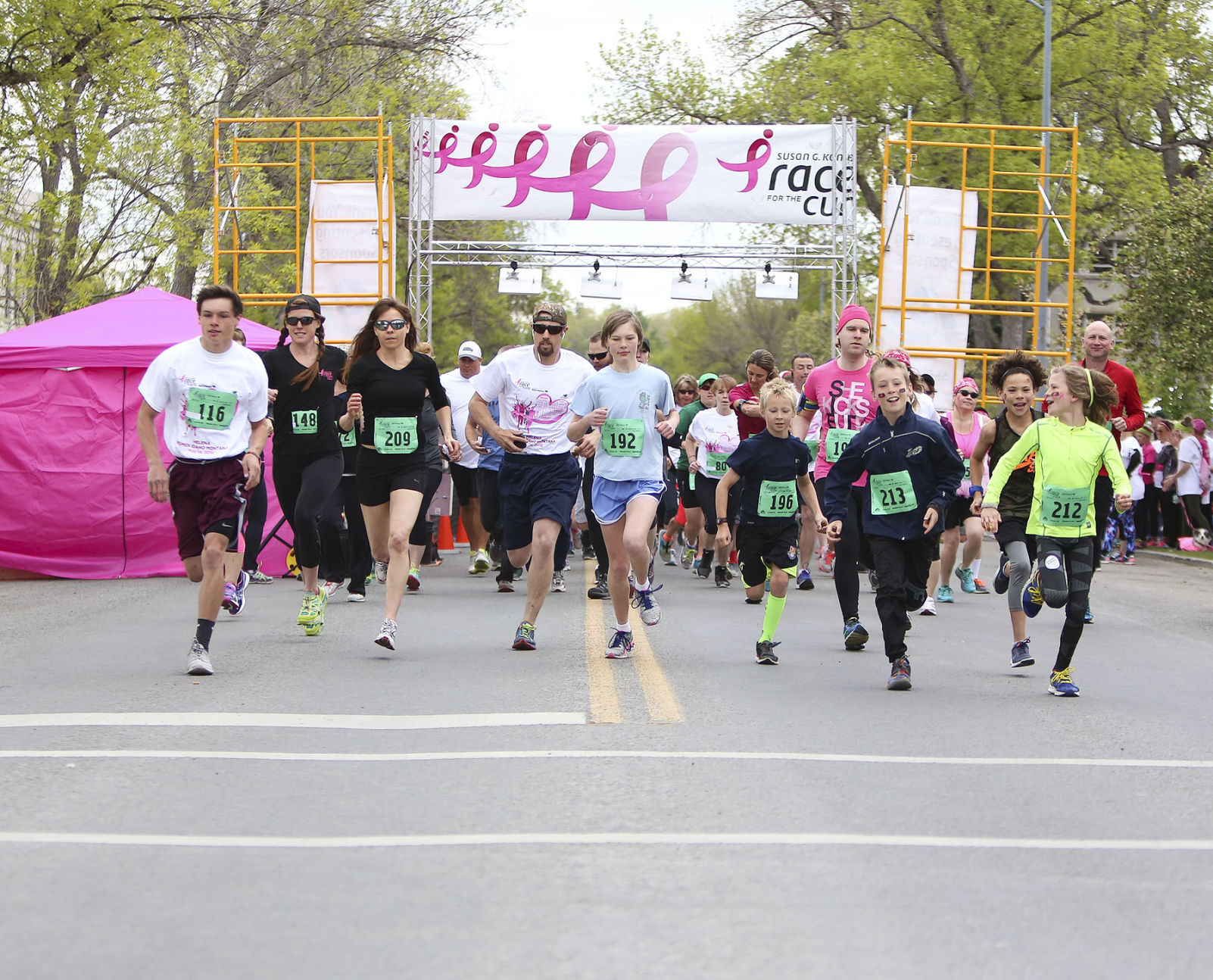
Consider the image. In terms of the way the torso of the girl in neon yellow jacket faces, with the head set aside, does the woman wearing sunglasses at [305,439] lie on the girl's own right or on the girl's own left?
on the girl's own right

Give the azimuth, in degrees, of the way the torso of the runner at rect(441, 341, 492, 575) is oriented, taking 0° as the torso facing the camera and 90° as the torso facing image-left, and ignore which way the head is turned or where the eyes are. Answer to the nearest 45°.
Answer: approximately 0°

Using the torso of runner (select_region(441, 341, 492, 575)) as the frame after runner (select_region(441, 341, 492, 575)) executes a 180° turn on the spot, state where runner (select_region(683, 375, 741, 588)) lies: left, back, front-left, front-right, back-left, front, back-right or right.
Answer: right

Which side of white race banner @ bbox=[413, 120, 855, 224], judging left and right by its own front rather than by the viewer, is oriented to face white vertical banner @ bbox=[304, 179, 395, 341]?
right

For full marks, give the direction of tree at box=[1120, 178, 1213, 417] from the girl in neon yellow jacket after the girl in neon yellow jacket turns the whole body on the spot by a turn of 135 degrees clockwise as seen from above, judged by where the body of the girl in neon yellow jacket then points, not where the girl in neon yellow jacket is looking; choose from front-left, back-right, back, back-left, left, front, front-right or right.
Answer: front-right

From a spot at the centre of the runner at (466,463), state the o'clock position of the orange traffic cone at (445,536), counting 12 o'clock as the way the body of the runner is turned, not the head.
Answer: The orange traffic cone is roughly at 6 o'clock from the runner.

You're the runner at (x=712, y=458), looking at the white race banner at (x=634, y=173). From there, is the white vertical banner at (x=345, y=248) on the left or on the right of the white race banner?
left

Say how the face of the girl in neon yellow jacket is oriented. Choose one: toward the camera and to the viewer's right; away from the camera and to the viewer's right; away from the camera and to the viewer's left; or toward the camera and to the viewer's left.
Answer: toward the camera and to the viewer's left
